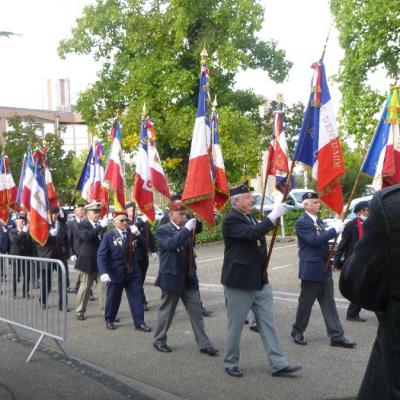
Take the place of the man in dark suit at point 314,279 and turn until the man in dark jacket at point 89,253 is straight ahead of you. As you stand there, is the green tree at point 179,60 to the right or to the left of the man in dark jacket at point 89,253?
right

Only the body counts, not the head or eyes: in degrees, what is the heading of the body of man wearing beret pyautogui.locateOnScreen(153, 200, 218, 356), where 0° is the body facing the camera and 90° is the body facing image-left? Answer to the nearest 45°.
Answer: approximately 315°

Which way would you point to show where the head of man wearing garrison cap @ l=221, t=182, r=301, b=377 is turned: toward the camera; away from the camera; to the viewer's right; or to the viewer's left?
to the viewer's right

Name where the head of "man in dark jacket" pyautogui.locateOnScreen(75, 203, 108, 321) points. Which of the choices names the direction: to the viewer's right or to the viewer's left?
to the viewer's right

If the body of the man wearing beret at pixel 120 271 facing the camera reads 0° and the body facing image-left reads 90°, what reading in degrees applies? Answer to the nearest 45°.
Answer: approximately 315°
